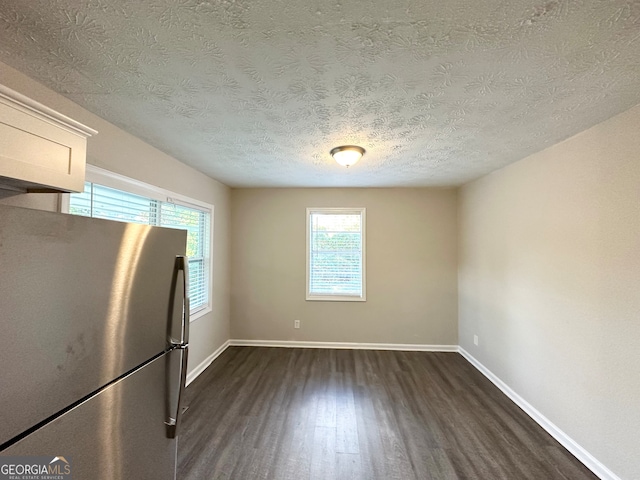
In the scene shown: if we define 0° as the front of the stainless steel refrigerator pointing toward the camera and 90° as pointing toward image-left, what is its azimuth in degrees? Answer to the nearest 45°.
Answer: approximately 315°

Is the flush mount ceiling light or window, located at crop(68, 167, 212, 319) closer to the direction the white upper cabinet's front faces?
the flush mount ceiling light

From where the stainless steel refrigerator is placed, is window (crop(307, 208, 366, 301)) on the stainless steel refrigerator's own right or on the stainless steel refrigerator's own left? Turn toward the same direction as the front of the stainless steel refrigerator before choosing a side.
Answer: on the stainless steel refrigerator's own left

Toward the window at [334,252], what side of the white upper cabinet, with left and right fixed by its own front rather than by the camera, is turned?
left

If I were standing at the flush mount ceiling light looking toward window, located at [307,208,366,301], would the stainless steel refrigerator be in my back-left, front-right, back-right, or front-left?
back-left

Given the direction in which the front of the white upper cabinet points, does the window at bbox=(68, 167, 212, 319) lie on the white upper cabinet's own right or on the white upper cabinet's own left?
on the white upper cabinet's own left

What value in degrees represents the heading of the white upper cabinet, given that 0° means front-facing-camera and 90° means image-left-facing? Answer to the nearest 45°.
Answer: approximately 315°
